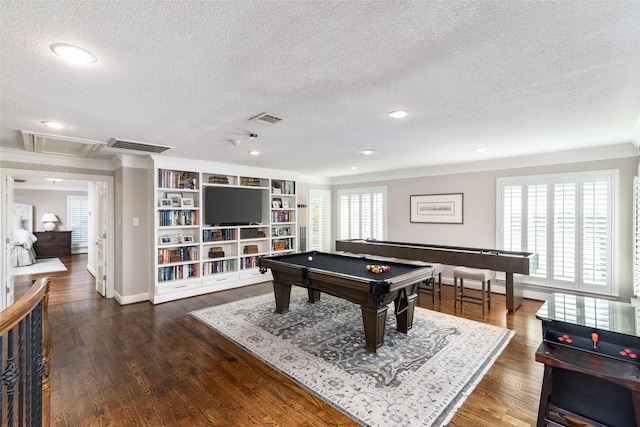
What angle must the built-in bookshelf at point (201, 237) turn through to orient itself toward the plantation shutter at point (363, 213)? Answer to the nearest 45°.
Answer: approximately 45° to its left

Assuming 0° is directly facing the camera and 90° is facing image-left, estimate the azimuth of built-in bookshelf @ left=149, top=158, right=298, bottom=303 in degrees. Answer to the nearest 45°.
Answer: approximately 315°

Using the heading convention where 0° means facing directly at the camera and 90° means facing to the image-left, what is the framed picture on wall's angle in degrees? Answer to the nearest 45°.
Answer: approximately 45°

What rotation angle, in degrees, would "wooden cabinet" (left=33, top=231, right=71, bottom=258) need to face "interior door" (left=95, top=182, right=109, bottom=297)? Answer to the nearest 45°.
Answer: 0° — it already faces it

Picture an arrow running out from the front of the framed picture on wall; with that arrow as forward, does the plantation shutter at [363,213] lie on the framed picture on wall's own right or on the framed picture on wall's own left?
on the framed picture on wall's own right

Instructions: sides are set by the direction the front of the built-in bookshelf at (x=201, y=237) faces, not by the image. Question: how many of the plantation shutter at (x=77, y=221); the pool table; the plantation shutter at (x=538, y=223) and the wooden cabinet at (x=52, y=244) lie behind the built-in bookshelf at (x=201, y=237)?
2

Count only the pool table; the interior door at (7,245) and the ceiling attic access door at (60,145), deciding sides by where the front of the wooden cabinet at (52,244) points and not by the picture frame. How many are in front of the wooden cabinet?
3

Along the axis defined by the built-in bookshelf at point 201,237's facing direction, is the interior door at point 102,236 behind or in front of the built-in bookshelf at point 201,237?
behind
